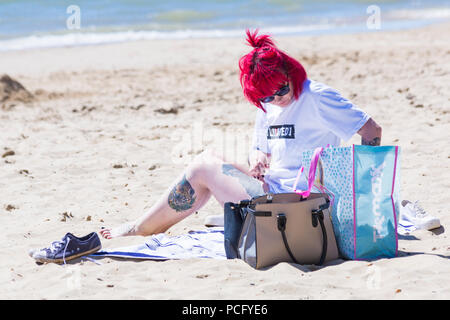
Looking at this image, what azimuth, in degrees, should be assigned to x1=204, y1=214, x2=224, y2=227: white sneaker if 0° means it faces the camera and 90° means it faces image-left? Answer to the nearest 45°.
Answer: approximately 90°

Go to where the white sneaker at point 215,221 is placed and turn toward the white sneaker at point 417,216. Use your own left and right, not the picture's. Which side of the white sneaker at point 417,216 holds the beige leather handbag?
right

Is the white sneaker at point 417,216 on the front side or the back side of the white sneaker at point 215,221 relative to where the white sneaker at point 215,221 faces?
on the back side

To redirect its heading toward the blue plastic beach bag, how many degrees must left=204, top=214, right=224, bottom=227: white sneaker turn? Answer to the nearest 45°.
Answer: approximately 135° to its left

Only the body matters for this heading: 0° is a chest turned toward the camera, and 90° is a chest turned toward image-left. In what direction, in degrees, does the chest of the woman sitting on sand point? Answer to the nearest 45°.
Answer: approximately 45°

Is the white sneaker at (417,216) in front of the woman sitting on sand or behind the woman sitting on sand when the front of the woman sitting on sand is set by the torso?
behind
